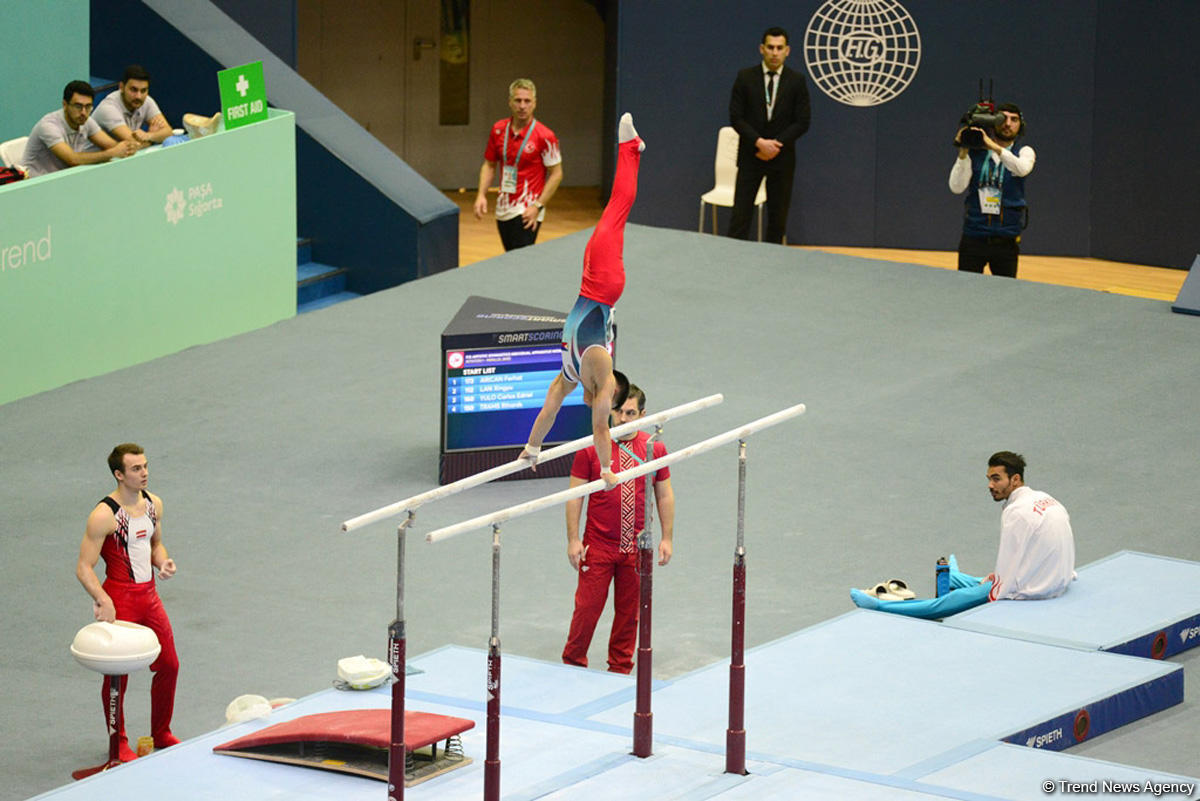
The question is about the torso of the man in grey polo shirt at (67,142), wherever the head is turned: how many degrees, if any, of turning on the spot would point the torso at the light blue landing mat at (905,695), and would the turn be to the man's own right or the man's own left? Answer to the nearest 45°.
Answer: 0° — they already face it

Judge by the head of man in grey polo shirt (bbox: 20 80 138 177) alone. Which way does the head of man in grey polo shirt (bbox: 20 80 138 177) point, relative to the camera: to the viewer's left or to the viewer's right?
to the viewer's right

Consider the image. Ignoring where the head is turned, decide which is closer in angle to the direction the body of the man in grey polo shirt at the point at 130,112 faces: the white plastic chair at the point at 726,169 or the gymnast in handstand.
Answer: the gymnast in handstand

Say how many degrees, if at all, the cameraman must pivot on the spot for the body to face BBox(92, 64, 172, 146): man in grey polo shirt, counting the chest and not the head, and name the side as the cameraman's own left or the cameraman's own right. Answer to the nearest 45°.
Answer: approximately 45° to the cameraman's own right

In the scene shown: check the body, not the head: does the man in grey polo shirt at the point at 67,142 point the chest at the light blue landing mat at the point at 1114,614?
yes

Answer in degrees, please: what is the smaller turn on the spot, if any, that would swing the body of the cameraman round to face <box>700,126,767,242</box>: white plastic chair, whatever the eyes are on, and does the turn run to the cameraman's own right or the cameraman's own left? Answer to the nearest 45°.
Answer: approximately 90° to the cameraman's own right

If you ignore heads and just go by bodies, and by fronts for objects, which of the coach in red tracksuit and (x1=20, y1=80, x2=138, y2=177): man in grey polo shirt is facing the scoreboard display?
the man in grey polo shirt

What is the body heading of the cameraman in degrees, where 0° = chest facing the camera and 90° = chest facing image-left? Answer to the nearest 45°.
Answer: approximately 45°

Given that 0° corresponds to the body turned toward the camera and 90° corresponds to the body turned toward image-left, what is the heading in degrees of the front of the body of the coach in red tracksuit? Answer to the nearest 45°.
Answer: approximately 0°

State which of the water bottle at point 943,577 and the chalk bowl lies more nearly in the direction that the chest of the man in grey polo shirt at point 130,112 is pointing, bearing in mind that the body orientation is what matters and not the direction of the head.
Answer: the water bottle

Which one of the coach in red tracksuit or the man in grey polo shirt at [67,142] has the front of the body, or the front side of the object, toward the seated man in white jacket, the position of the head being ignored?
the man in grey polo shirt
